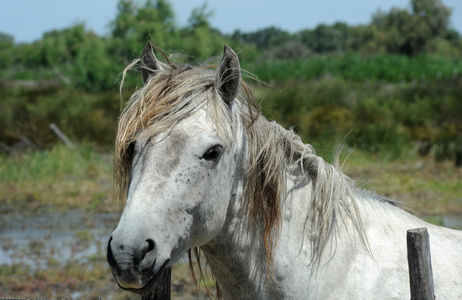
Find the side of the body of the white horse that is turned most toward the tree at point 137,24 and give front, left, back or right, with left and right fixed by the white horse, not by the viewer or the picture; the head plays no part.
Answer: right

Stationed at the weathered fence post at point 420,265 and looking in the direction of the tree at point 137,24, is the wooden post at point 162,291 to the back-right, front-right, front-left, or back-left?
front-left

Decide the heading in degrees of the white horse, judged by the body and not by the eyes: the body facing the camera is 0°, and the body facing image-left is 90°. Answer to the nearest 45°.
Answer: approximately 45°
